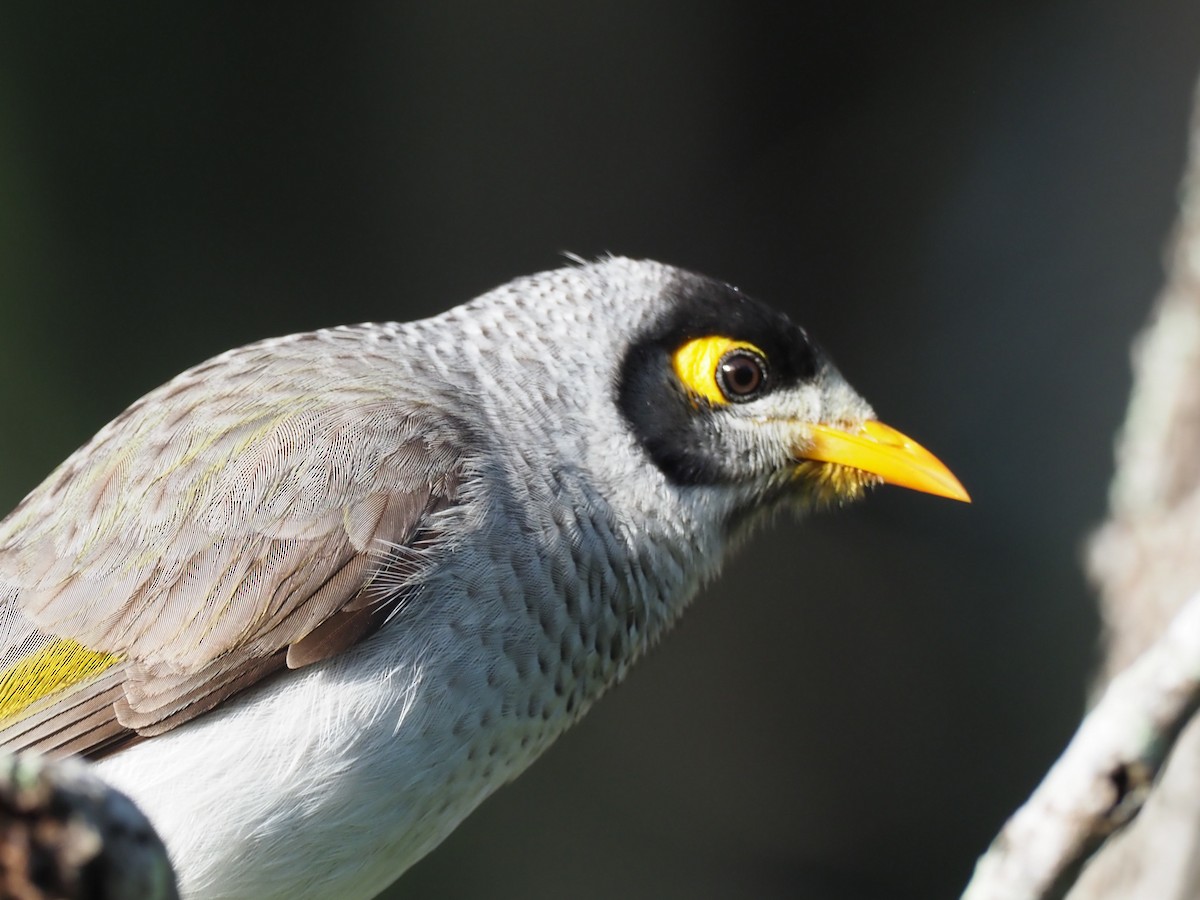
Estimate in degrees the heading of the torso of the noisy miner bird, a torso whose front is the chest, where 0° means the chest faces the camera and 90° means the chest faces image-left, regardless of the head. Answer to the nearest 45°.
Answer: approximately 270°
